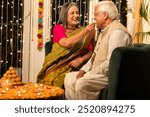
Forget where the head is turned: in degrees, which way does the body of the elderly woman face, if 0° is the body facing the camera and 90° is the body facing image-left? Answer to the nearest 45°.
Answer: approximately 315°

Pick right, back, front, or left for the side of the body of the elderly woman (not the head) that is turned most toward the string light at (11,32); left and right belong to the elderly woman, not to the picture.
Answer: back

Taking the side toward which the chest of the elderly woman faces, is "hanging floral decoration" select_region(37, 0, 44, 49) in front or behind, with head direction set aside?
behind

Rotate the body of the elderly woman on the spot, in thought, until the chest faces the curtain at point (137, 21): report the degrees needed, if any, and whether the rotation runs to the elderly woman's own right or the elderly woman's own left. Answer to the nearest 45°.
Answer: approximately 90° to the elderly woman's own left

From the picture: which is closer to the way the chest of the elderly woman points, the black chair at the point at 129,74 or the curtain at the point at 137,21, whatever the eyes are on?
the black chair

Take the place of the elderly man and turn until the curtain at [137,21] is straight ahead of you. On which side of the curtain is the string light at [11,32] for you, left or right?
left

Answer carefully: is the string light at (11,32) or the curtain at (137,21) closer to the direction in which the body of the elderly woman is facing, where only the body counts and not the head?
the curtain

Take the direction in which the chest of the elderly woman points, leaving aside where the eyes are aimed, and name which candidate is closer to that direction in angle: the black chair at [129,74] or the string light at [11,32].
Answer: the black chair

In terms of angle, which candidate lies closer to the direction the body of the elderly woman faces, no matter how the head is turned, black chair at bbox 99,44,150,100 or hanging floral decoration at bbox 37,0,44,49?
the black chair
